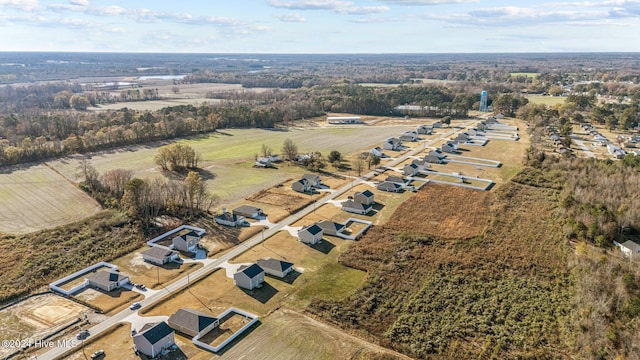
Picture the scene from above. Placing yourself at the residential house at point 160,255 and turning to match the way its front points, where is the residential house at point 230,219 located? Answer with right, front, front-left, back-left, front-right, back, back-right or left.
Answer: left

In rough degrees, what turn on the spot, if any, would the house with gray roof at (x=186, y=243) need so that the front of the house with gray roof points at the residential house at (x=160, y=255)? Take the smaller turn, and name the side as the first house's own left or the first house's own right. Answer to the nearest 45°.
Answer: approximately 90° to the first house's own right

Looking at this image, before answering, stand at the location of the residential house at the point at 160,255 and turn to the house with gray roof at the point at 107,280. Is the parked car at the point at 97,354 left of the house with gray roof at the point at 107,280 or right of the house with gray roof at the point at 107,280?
left

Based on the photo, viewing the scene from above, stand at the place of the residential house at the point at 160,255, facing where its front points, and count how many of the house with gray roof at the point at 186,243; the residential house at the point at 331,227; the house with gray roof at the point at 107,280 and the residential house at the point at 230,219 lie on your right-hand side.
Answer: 1

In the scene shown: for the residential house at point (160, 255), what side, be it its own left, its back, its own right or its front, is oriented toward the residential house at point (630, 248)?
front

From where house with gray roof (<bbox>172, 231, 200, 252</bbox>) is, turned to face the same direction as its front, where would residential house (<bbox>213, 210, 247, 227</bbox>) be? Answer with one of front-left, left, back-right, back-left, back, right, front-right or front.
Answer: left

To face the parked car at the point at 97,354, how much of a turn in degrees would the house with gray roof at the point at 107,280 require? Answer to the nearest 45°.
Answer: approximately 45° to its right

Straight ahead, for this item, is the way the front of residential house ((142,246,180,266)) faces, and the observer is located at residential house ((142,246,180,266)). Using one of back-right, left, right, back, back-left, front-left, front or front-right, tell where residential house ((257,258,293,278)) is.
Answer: front

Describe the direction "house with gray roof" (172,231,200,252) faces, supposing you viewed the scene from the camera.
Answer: facing the viewer and to the right of the viewer

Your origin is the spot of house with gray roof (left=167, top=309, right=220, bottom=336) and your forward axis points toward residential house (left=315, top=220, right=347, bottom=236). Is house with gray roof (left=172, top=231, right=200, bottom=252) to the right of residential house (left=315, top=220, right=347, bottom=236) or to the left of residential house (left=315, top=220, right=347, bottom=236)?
left

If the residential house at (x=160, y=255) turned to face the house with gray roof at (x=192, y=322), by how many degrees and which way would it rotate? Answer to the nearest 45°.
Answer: approximately 45° to its right

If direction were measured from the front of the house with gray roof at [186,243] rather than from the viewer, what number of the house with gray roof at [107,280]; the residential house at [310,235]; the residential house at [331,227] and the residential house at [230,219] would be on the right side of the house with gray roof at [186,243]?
1

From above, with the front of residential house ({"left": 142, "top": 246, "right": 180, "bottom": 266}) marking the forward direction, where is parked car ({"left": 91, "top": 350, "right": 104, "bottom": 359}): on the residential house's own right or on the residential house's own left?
on the residential house's own right

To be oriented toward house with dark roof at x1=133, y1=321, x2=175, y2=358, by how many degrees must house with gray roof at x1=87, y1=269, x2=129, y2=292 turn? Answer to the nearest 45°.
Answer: approximately 45° to its right

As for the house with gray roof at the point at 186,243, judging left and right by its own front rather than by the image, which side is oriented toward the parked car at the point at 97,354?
right

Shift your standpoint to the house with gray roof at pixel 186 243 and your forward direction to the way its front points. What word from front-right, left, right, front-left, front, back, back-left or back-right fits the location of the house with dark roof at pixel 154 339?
front-right

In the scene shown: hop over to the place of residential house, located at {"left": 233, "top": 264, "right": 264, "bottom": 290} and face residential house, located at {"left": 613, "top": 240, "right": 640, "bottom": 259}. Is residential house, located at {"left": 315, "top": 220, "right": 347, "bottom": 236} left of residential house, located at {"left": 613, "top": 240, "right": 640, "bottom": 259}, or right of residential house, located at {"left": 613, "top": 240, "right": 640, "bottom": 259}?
left
